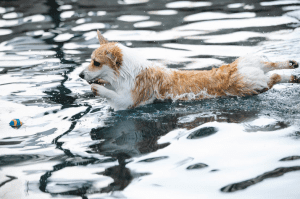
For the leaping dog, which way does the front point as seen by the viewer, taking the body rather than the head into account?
to the viewer's left

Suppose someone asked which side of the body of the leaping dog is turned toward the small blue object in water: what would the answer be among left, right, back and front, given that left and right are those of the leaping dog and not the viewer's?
front
